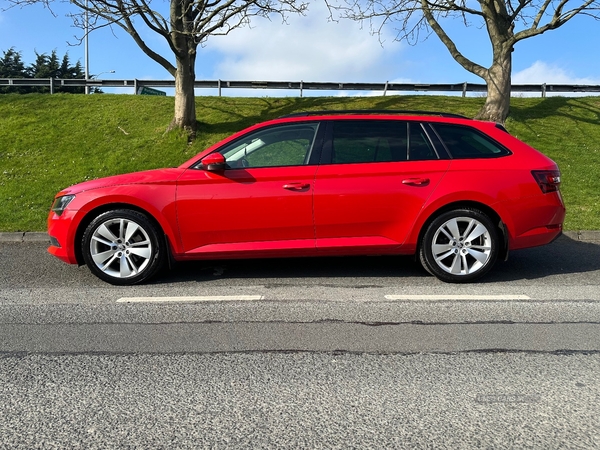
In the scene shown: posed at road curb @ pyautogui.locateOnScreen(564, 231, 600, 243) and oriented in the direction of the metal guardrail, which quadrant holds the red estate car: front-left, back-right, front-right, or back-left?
back-left

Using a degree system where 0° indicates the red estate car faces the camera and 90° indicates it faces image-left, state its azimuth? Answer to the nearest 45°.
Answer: approximately 90°

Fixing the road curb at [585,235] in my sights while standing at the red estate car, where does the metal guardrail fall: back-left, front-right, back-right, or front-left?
front-left

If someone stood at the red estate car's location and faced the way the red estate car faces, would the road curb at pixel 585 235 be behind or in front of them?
behind

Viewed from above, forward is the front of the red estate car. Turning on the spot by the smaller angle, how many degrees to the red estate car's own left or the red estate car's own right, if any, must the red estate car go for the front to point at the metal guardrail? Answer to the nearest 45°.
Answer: approximately 90° to the red estate car's own right
